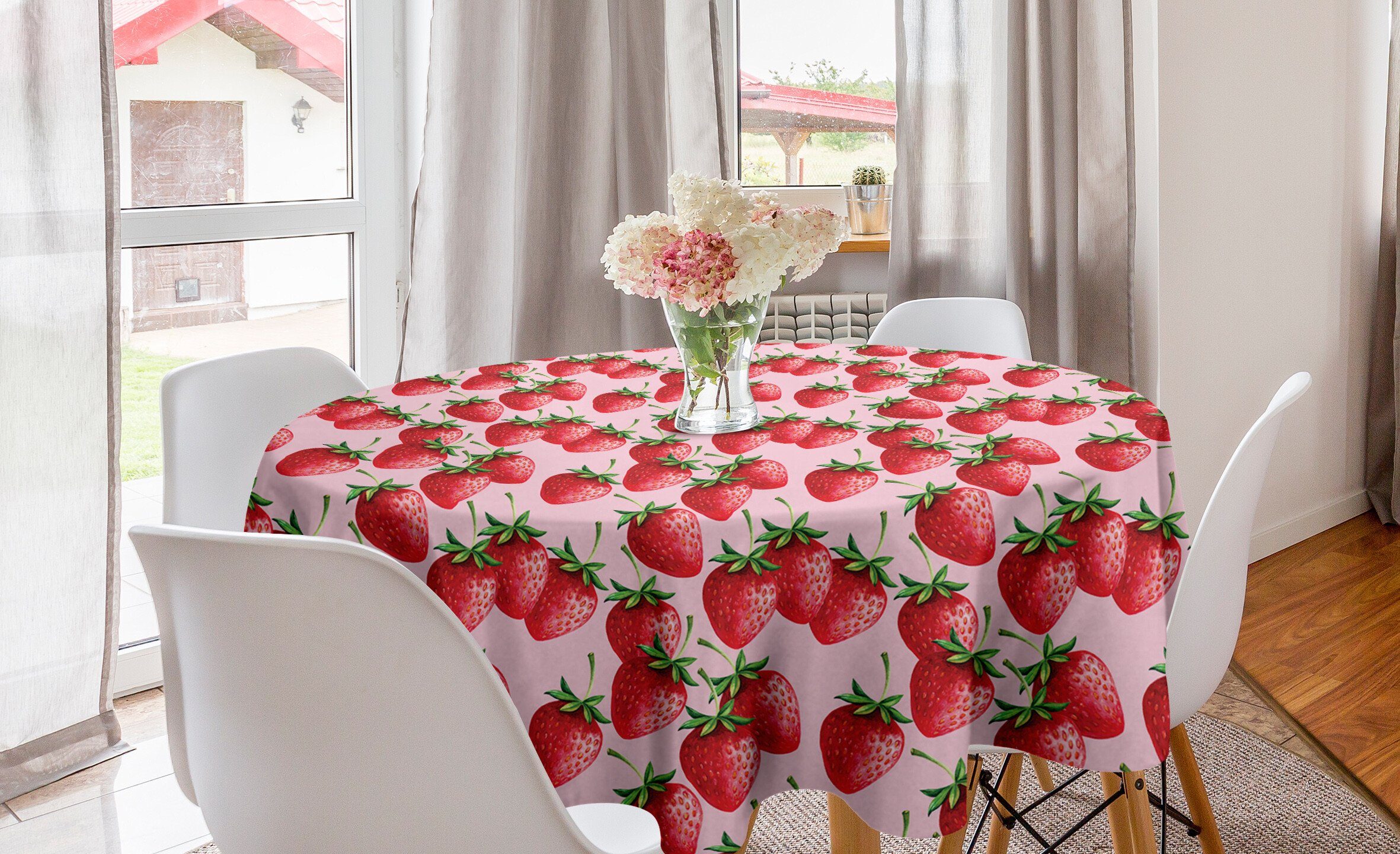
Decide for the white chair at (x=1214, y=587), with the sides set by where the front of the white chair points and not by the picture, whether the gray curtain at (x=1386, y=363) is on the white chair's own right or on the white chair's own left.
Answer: on the white chair's own right

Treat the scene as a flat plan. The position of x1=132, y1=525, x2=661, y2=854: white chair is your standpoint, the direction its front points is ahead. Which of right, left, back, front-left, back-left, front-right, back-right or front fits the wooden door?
front-left

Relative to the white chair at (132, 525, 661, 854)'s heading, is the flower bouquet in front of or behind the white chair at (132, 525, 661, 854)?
in front

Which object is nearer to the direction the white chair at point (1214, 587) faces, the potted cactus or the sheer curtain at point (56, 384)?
the sheer curtain

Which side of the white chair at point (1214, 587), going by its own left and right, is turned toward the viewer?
left

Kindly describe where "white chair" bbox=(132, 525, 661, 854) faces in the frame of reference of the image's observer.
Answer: facing away from the viewer and to the right of the viewer

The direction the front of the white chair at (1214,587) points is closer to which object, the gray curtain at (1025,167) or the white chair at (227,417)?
the white chair
